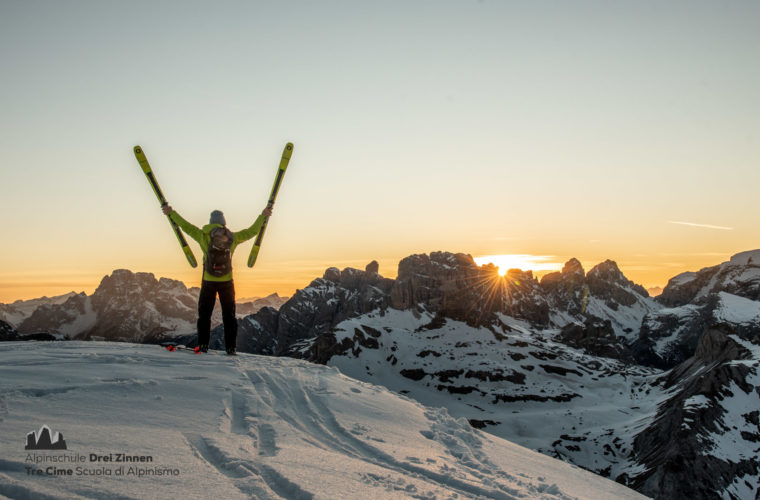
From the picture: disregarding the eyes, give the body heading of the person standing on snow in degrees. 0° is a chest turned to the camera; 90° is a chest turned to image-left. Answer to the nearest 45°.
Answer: approximately 180°

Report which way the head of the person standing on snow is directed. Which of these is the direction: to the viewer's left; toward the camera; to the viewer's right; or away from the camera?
away from the camera
